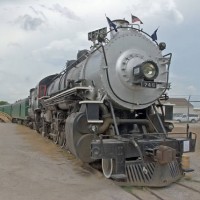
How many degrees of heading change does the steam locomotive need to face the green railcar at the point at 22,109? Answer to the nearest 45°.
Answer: approximately 135° to its left

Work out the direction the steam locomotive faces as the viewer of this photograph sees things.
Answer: facing the viewer and to the right of the viewer
